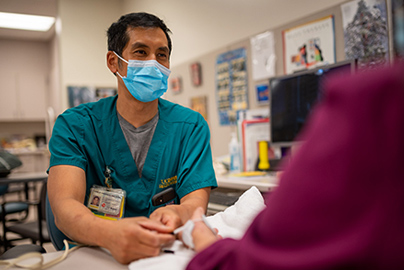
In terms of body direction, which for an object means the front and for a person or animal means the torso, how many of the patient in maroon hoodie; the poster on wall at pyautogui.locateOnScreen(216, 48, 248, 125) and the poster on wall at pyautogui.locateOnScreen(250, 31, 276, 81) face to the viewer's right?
0

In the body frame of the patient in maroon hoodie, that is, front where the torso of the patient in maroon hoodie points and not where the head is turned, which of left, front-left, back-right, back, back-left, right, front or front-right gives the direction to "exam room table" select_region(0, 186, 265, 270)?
front

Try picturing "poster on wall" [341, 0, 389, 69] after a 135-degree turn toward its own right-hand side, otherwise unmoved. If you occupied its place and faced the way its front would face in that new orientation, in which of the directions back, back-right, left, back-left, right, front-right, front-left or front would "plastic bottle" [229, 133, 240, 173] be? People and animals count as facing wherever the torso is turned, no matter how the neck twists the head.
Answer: left

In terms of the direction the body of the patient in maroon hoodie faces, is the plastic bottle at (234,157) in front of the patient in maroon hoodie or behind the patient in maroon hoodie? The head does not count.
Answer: in front

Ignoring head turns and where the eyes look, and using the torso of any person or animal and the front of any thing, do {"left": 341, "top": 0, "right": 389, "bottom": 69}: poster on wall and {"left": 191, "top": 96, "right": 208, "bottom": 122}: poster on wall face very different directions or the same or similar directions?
same or similar directions

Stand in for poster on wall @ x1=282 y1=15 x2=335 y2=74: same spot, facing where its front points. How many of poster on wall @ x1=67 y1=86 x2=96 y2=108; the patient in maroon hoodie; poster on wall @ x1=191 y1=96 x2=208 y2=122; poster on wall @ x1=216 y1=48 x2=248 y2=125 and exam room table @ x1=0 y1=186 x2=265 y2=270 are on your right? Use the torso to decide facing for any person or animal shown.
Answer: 3

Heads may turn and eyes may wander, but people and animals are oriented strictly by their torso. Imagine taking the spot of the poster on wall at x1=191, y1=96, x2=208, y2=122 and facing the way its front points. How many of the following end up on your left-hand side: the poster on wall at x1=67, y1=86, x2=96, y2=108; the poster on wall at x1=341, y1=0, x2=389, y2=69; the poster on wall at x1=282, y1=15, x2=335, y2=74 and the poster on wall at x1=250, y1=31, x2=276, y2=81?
3

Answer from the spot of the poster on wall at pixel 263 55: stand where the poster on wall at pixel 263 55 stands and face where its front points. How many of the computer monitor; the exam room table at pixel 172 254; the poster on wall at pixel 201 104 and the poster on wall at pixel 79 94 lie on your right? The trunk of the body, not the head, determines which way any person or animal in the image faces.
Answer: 2

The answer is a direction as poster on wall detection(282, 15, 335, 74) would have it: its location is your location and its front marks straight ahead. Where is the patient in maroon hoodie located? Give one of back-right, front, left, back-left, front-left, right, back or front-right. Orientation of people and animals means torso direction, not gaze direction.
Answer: front-left

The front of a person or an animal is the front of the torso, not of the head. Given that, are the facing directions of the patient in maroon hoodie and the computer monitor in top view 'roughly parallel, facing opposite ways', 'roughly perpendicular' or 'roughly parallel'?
roughly perpendicular

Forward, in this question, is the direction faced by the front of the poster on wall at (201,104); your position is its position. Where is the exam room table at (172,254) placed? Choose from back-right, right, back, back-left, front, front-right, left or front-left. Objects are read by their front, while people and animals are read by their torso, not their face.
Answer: front-left

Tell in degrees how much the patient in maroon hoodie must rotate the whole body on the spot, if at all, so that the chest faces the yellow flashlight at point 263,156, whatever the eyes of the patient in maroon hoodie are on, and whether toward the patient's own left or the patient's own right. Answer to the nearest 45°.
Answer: approximately 45° to the patient's own right

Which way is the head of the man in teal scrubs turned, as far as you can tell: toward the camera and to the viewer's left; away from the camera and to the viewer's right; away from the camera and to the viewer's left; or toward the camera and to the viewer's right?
toward the camera and to the viewer's right

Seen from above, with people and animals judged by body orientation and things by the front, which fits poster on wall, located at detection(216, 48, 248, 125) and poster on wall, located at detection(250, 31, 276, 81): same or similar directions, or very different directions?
same or similar directions

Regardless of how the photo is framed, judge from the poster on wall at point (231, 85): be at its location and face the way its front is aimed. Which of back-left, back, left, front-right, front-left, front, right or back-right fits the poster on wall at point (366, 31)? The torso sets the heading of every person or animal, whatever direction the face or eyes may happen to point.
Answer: left

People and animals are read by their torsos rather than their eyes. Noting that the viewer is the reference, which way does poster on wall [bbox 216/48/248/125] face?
facing the viewer and to the left of the viewer

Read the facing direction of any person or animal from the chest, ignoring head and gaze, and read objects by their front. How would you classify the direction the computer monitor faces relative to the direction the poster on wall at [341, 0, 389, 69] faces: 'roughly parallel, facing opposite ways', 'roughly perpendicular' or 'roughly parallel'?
roughly parallel

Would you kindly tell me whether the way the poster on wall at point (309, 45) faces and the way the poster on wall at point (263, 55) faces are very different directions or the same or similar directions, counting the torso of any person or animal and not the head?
same or similar directions

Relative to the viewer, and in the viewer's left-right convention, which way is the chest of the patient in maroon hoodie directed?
facing away from the viewer and to the left of the viewer
